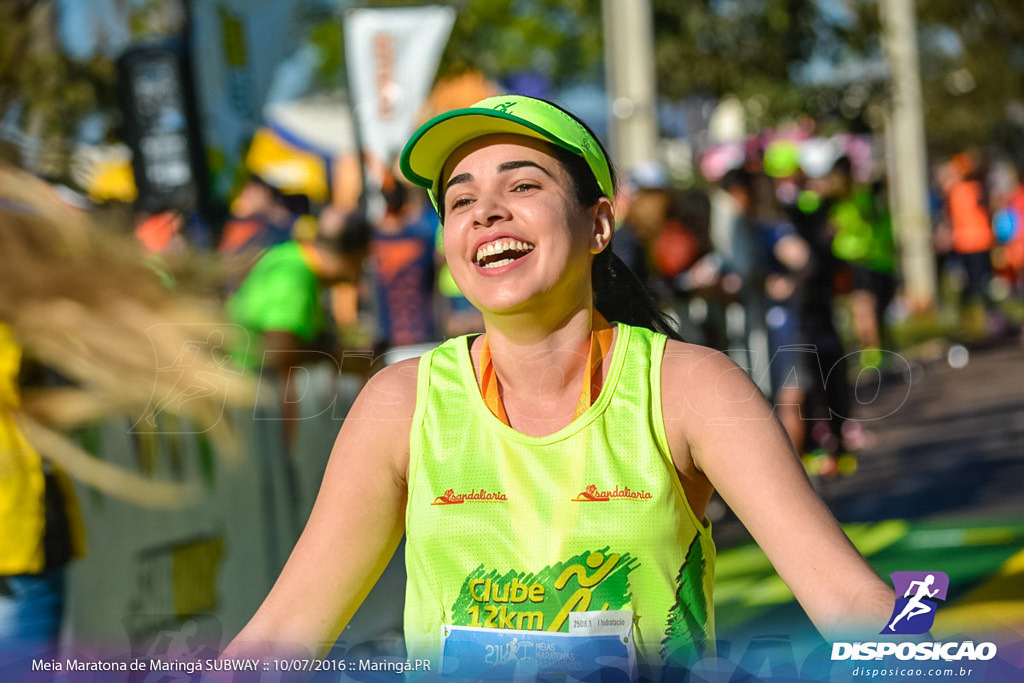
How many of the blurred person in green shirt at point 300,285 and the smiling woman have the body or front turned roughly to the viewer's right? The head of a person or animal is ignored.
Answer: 1

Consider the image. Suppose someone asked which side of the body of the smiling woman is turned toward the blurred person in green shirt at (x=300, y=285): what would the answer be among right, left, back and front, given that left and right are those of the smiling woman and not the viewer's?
back

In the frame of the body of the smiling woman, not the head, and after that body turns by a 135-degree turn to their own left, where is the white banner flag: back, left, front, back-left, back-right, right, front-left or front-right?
front-left

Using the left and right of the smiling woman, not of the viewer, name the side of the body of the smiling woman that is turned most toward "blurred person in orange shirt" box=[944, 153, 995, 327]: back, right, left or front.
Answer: back

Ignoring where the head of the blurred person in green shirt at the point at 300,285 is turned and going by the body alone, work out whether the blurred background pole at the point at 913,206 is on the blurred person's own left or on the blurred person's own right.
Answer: on the blurred person's own left

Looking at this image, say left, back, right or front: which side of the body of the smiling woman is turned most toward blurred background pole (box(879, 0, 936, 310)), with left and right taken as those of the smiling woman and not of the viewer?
back

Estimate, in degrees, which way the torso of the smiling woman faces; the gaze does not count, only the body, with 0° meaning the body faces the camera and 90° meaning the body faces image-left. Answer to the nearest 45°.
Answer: approximately 0°

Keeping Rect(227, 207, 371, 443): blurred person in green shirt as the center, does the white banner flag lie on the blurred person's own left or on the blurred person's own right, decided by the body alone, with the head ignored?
on the blurred person's own left

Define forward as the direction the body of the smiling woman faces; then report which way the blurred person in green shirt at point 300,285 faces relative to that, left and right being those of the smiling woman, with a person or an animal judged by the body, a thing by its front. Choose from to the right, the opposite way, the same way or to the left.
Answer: to the left

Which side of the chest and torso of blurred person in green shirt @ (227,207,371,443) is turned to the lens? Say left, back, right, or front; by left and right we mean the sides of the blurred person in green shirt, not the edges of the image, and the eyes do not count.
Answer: right
